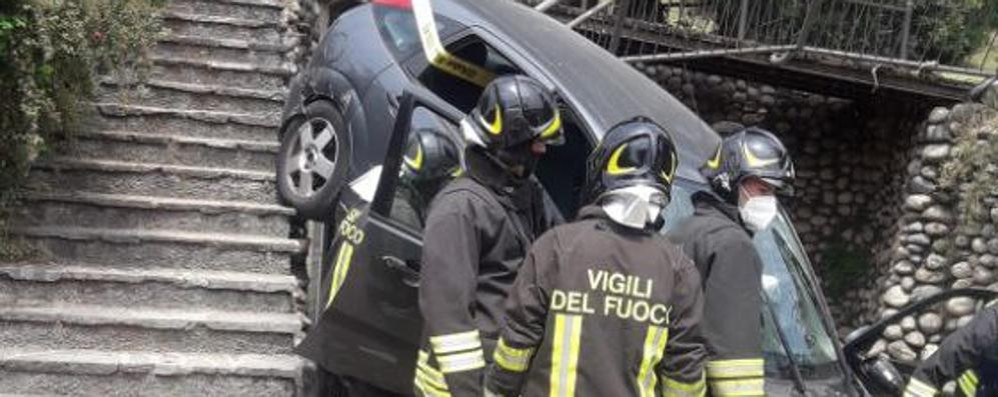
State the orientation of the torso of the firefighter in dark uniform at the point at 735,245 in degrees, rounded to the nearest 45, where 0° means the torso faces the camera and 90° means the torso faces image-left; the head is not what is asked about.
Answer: approximately 270°

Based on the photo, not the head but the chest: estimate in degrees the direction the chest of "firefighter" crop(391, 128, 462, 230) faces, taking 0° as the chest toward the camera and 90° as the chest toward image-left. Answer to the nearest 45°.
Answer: approximately 225°

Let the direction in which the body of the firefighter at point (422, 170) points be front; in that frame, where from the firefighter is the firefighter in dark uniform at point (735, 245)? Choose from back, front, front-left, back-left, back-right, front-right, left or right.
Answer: right

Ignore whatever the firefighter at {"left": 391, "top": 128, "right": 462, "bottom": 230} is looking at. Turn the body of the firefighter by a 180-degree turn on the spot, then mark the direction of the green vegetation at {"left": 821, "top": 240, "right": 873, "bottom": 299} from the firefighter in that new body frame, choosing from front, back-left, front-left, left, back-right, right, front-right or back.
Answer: back

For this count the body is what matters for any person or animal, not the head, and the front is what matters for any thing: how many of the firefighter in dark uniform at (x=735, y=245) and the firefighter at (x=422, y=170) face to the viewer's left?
0

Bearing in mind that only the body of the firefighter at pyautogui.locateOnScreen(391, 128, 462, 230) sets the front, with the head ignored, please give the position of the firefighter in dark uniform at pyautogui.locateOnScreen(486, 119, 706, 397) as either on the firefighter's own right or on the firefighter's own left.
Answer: on the firefighter's own right

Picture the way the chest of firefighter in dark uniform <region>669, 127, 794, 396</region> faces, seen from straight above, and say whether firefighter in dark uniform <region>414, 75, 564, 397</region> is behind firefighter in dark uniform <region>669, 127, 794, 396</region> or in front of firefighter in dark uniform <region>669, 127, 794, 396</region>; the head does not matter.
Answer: behind

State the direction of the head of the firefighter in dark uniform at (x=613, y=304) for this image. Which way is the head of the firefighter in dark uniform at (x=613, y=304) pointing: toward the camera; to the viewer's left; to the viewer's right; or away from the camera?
away from the camera

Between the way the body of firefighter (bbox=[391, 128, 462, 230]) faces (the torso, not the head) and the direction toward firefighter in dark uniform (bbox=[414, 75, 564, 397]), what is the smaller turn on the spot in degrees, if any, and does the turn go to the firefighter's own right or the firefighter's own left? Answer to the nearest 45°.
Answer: approximately 135° to the firefighter's own right
